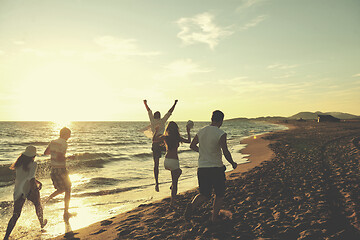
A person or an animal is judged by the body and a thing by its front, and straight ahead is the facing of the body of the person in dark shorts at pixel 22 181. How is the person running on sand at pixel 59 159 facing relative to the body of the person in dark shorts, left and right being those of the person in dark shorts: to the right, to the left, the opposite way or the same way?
the same way

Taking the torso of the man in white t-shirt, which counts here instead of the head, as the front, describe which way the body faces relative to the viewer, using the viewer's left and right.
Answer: facing away from the viewer and to the right of the viewer

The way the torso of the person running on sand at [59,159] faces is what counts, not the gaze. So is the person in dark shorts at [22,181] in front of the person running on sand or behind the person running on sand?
behind

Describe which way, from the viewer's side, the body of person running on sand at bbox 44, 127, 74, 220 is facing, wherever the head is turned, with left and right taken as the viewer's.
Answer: facing away from the viewer and to the right of the viewer

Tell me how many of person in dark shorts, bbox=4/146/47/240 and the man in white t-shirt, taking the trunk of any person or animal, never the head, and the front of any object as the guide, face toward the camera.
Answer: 0

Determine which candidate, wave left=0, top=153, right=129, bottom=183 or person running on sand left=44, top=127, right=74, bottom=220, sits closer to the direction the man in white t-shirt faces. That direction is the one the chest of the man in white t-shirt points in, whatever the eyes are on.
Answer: the wave

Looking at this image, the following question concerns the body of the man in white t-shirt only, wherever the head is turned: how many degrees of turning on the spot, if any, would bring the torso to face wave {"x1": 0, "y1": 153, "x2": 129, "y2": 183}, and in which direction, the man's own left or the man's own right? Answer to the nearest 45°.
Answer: approximately 90° to the man's own left

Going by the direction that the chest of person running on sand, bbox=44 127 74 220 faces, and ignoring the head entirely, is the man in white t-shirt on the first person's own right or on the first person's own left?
on the first person's own right

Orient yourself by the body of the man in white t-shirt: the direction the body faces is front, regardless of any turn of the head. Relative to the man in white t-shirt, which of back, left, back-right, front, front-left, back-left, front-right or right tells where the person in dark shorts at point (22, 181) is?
back-left
